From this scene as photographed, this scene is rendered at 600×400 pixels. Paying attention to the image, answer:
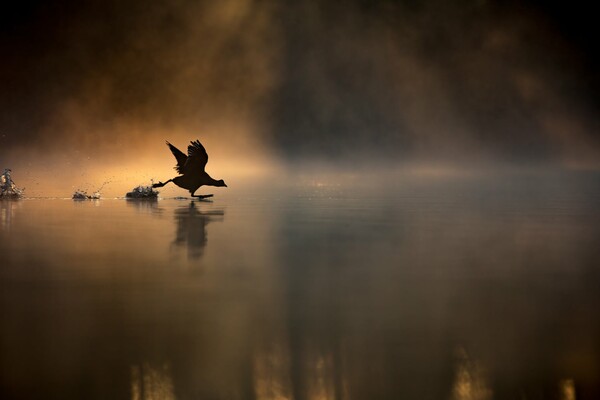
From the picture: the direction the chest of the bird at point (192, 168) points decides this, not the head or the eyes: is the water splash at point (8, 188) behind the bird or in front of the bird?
behind

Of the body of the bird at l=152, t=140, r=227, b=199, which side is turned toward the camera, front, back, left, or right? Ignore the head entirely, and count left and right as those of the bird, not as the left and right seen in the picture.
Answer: right
